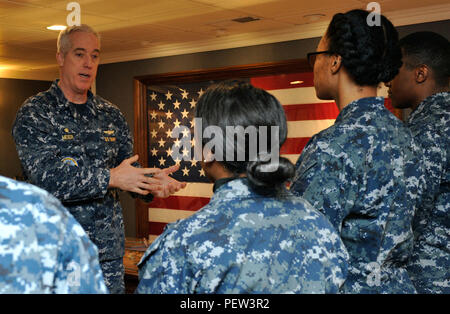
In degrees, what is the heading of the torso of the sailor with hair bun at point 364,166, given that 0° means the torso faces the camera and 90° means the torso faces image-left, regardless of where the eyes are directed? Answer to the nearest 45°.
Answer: approximately 135°

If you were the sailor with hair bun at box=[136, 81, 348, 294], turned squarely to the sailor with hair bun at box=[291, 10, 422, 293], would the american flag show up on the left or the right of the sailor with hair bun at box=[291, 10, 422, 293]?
left

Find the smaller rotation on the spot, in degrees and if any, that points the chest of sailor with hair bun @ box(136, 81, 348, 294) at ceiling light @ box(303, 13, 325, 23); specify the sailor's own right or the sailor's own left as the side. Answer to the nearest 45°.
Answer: approximately 45° to the sailor's own right

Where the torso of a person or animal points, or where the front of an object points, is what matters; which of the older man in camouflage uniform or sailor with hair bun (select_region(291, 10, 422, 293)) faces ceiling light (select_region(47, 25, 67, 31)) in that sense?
the sailor with hair bun

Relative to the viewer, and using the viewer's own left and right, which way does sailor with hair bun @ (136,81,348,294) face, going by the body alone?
facing away from the viewer and to the left of the viewer

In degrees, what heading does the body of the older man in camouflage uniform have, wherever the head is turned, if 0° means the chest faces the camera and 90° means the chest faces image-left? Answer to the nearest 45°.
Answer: approximately 315°
